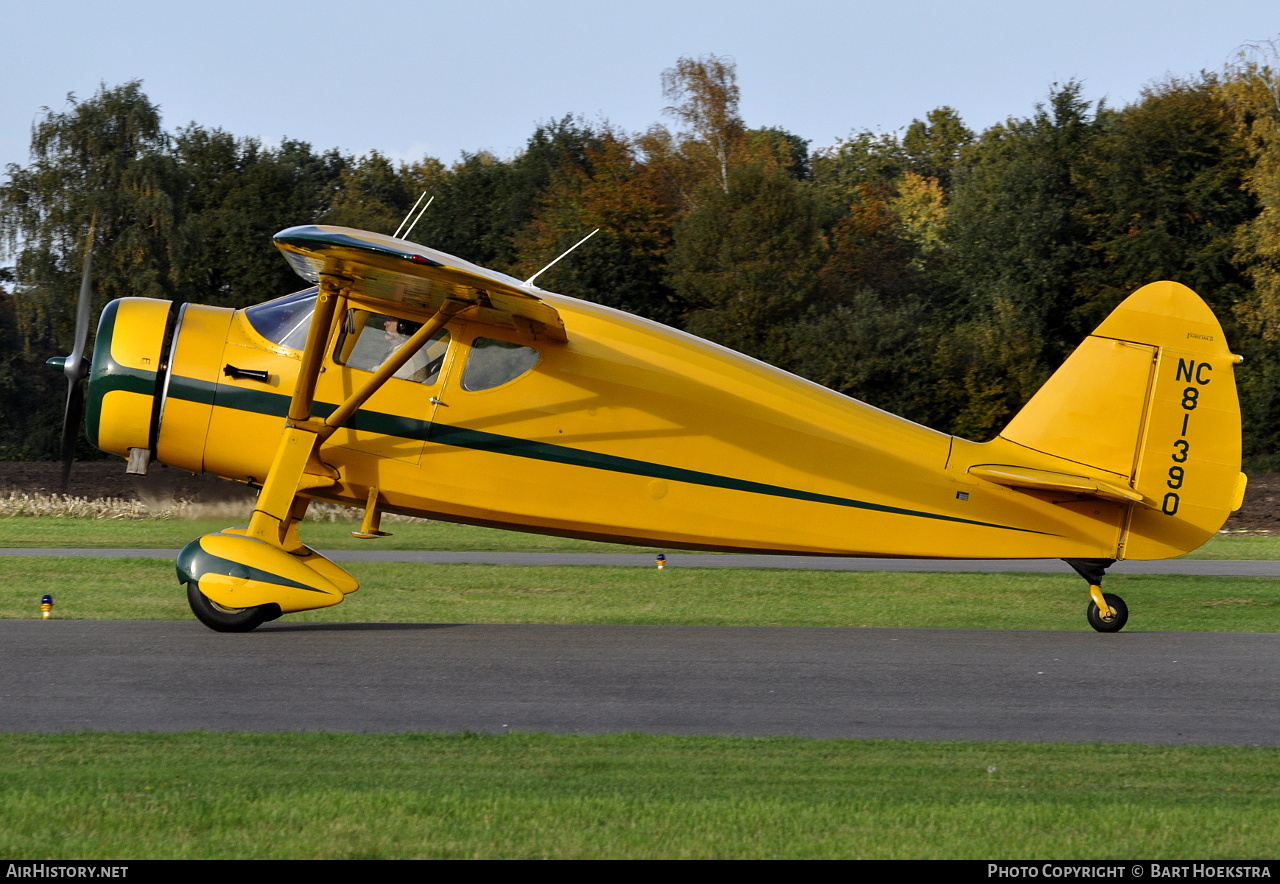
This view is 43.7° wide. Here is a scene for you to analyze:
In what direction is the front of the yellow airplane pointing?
to the viewer's left

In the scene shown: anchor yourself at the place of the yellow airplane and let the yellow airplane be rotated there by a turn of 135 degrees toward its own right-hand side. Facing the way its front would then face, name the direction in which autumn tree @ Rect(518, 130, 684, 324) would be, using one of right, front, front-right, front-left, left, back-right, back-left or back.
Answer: front-left

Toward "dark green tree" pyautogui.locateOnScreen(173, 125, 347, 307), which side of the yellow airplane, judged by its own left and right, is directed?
right

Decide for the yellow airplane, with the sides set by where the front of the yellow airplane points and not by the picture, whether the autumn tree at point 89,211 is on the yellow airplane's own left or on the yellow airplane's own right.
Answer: on the yellow airplane's own right
